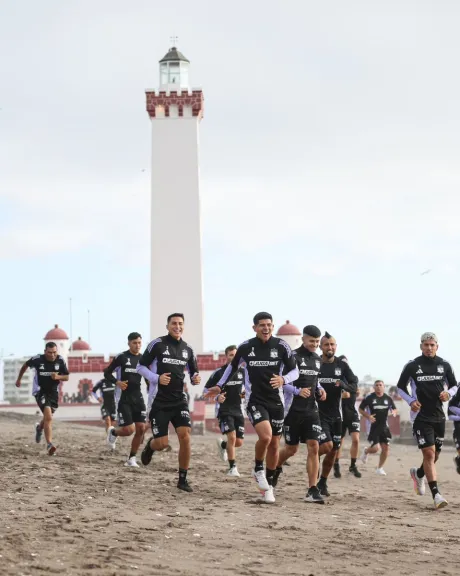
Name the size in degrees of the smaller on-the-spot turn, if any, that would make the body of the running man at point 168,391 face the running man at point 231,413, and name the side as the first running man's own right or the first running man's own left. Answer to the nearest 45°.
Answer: approximately 135° to the first running man's own left

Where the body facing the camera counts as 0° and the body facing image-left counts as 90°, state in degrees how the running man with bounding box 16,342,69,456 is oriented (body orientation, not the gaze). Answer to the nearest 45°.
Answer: approximately 315°

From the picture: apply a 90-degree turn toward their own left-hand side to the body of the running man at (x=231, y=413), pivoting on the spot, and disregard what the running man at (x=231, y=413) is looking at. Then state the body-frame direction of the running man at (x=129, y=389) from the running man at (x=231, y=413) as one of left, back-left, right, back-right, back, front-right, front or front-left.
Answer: back-left

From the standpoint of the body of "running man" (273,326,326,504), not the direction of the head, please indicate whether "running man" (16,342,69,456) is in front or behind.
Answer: behind

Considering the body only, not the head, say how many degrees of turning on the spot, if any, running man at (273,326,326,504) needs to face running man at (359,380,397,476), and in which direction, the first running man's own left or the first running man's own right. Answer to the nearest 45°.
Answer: approximately 135° to the first running man's own left
